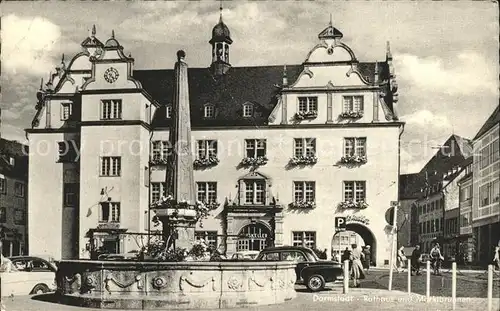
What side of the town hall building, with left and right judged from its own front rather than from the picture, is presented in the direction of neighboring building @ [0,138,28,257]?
right

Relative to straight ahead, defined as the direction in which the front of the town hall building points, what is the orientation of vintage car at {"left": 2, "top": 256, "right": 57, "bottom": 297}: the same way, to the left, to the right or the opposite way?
to the right

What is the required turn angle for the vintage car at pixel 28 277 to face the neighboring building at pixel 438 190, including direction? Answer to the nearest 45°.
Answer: approximately 135° to its right

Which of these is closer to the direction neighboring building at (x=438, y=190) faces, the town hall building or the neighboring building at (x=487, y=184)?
the town hall building

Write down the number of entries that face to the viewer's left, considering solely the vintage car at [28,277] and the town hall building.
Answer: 1

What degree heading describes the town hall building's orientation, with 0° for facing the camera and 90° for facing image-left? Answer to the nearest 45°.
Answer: approximately 0°

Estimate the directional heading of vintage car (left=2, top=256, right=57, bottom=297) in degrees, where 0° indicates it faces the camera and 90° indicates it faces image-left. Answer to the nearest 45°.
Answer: approximately 90°

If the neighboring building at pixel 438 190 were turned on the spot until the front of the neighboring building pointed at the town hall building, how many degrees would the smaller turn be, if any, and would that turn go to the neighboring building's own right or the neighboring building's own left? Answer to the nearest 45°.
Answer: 0° — it already faces it

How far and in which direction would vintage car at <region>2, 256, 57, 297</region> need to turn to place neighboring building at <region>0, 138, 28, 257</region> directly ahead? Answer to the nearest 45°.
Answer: approximately 90° to its right

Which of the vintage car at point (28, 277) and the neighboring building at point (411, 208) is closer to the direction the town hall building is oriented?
the vintage car
